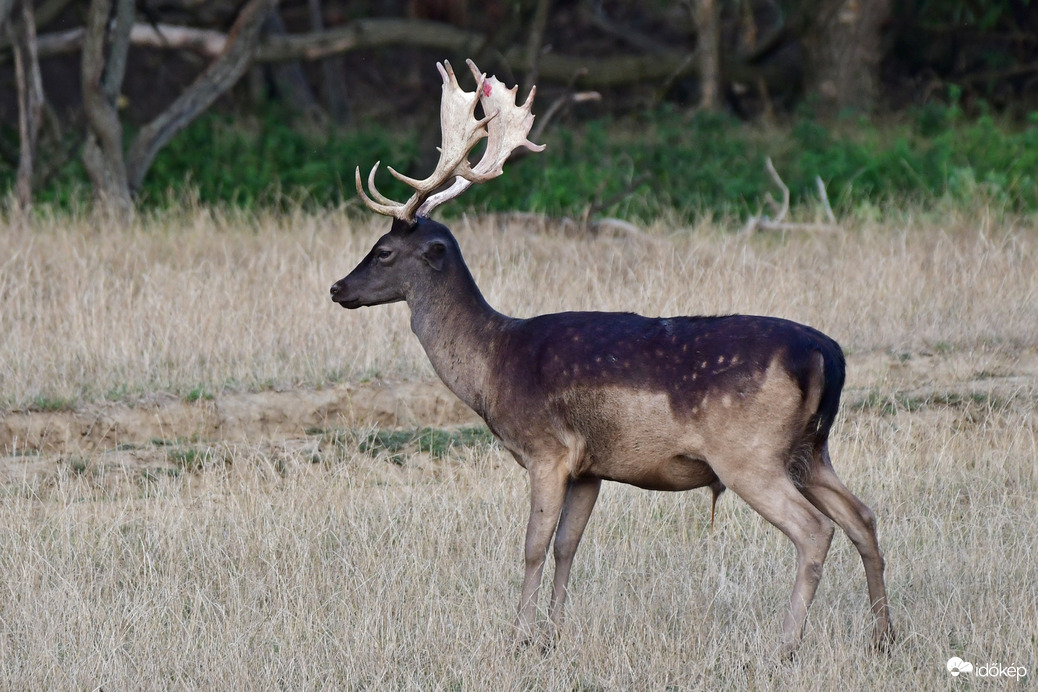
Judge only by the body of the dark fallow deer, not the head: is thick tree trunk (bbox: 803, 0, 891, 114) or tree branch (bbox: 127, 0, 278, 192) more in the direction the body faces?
the tree branch

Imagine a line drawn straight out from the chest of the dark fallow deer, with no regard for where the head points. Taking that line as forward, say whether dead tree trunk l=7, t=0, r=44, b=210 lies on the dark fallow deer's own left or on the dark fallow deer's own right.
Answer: on the dark fallow deer's own right

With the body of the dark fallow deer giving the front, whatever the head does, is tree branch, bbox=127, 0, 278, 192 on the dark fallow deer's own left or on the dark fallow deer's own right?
on the dark fallow deer's own right

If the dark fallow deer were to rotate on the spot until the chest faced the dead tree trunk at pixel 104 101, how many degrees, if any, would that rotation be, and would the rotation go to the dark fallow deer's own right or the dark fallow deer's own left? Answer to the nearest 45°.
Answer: approximately 45° to the dark fallow deer's own right

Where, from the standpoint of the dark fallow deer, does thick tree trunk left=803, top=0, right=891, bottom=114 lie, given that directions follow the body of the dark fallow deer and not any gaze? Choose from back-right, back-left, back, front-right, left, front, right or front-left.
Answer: right

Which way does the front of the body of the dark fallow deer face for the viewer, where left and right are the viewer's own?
facing to the left of the viewer

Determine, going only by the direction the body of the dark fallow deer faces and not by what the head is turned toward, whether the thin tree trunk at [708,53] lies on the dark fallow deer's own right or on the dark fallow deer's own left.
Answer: on the dark fallow deer's own right

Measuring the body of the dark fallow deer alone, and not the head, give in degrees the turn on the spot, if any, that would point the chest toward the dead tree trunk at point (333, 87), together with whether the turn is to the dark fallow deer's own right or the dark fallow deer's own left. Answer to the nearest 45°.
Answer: approximately 90° to the dark fallow deer's own right
